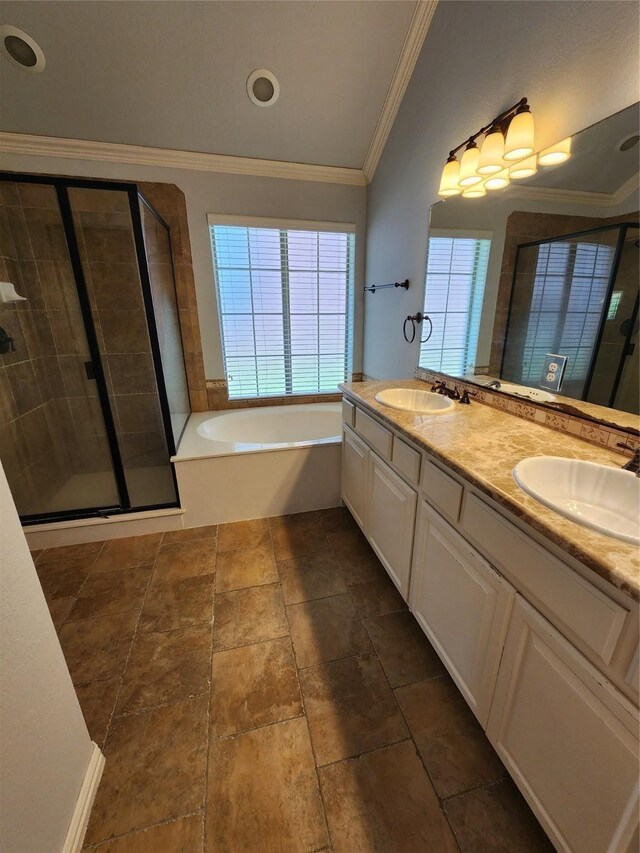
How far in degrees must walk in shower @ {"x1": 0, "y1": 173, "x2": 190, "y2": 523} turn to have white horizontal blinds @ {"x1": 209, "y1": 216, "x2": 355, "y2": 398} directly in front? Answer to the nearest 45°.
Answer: approximately 90° to its left

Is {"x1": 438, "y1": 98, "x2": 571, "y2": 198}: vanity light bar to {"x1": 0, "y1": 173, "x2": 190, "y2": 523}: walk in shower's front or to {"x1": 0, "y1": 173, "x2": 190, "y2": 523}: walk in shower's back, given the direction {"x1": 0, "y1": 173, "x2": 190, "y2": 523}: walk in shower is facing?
to the front

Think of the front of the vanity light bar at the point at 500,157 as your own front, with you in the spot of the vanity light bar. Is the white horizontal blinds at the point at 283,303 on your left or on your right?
on your right

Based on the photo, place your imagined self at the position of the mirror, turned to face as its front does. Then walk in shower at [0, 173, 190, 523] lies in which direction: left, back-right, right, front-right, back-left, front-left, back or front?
front-right

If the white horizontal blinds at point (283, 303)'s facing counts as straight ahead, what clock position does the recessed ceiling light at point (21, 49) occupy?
The recessed ceiling light is roughly at 2 o'clock from the white horizontal blinds.

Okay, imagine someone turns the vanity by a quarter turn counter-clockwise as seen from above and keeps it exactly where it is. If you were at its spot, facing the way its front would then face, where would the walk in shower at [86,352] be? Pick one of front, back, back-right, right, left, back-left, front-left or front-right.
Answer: back-right

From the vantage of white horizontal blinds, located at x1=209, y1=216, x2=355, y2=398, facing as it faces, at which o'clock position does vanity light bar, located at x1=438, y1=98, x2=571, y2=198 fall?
The vanity light bar is roughly at 11 o'clock from the white horizontal blinds.

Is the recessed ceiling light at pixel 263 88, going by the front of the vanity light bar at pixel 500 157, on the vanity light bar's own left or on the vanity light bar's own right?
on the vanity light bar's own right

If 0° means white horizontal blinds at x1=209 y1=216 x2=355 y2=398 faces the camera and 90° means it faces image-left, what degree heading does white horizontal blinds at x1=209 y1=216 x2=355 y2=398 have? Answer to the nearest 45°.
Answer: approximately 0°
